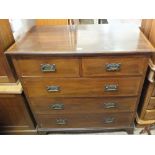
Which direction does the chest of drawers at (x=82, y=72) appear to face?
toward the camera
